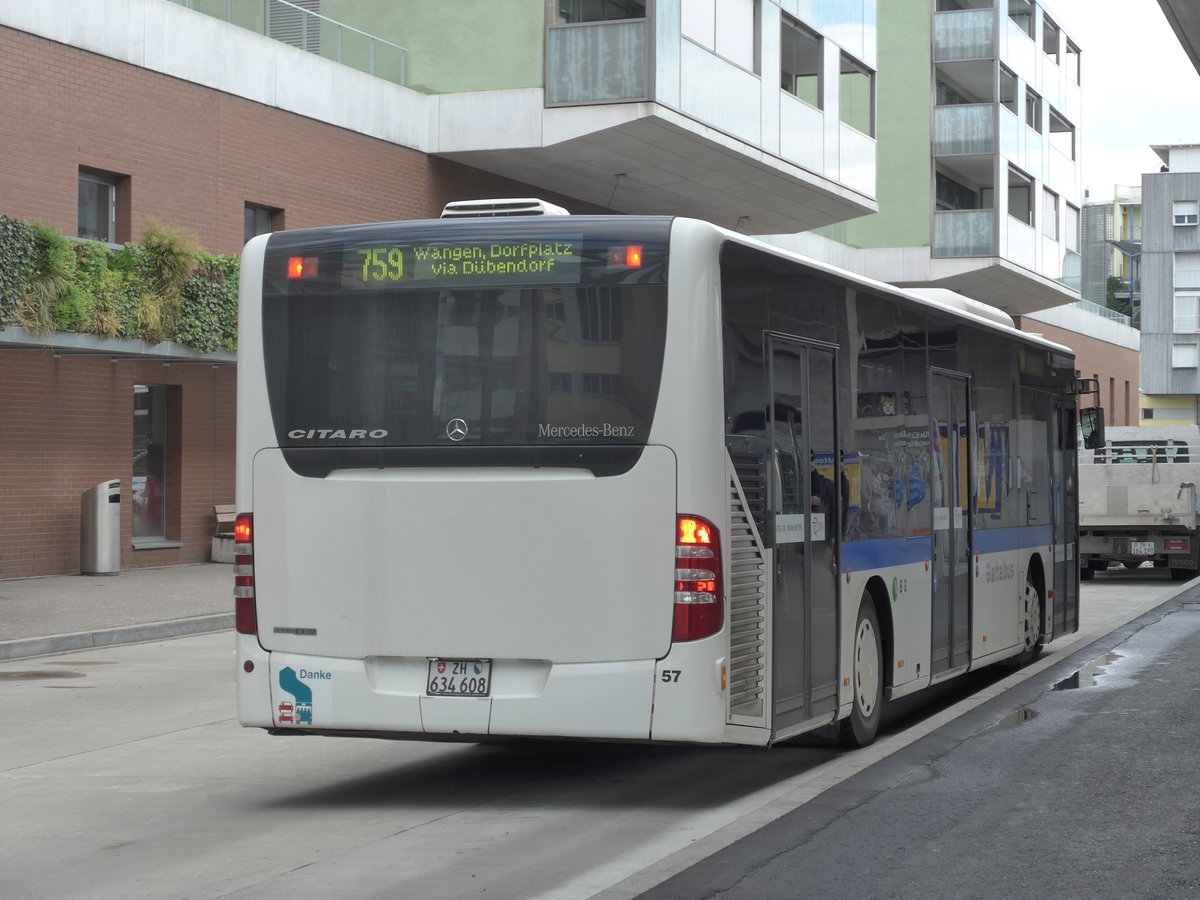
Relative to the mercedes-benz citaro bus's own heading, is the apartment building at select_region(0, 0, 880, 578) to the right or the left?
on its left

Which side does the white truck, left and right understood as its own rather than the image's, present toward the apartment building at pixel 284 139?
left

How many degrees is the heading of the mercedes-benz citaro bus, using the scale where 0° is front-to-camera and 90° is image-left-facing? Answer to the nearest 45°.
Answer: approximately 225°

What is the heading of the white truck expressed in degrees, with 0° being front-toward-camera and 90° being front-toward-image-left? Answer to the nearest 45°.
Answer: approximately 180°

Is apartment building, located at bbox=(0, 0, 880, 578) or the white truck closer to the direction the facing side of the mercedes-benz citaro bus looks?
the white truck

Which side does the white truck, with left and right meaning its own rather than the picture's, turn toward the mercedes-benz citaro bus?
back

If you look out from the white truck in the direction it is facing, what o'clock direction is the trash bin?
The trash bin is roughly at 8 o'clock from the white truck.

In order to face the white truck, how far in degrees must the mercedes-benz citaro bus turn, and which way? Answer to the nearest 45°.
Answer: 0° — it already faces it
